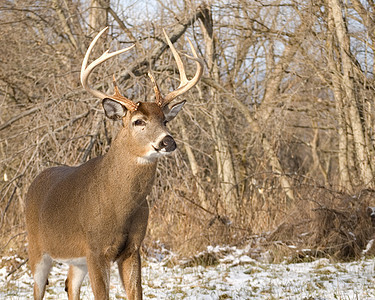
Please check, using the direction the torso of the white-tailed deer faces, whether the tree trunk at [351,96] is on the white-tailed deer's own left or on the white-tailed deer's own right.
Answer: on the white-tailed deer's own left

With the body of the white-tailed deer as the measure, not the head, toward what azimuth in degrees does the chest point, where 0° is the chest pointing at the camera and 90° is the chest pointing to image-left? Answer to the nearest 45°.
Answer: approximately 315°
